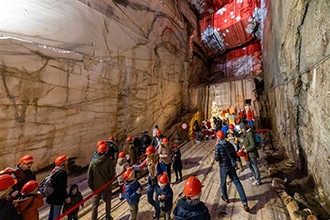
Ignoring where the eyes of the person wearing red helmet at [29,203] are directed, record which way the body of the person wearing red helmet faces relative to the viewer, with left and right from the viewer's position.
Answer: facing away from the viewer and to the right of the viewer

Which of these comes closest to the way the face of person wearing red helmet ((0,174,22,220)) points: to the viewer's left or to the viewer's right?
to the viewer's right

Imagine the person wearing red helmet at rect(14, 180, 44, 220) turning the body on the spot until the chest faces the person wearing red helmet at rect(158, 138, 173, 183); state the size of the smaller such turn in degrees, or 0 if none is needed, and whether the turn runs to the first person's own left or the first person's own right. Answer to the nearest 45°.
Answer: approximately 45° to the first person's own right

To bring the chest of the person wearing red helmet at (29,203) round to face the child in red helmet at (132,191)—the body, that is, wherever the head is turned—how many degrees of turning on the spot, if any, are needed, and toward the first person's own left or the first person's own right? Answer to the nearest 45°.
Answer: approximately 45° to the first person's own right

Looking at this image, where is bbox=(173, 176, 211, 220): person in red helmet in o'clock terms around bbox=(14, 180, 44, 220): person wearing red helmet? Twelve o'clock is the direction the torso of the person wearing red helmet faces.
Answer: The person in red helmet is roughly at 3 o'clock from the person wearing red helmet.
